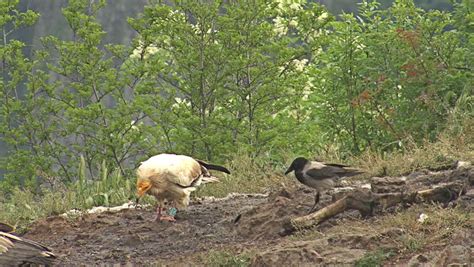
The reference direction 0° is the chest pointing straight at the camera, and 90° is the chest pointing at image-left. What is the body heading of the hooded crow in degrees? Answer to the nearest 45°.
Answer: approximately 90°

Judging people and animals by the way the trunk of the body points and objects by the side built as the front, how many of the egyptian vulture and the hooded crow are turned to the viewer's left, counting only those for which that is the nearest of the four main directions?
2

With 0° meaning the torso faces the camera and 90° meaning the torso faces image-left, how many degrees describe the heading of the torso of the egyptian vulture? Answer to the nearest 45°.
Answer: approximately 90°

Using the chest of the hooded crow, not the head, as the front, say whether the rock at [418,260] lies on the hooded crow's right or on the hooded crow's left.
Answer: on the hooded crow's left

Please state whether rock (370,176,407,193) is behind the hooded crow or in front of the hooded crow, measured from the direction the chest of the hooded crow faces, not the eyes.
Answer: behind

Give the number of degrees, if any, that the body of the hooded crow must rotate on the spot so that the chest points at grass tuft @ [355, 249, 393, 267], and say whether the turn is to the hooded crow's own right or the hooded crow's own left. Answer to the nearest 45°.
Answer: approximately 90° to the hooded crow's own left
